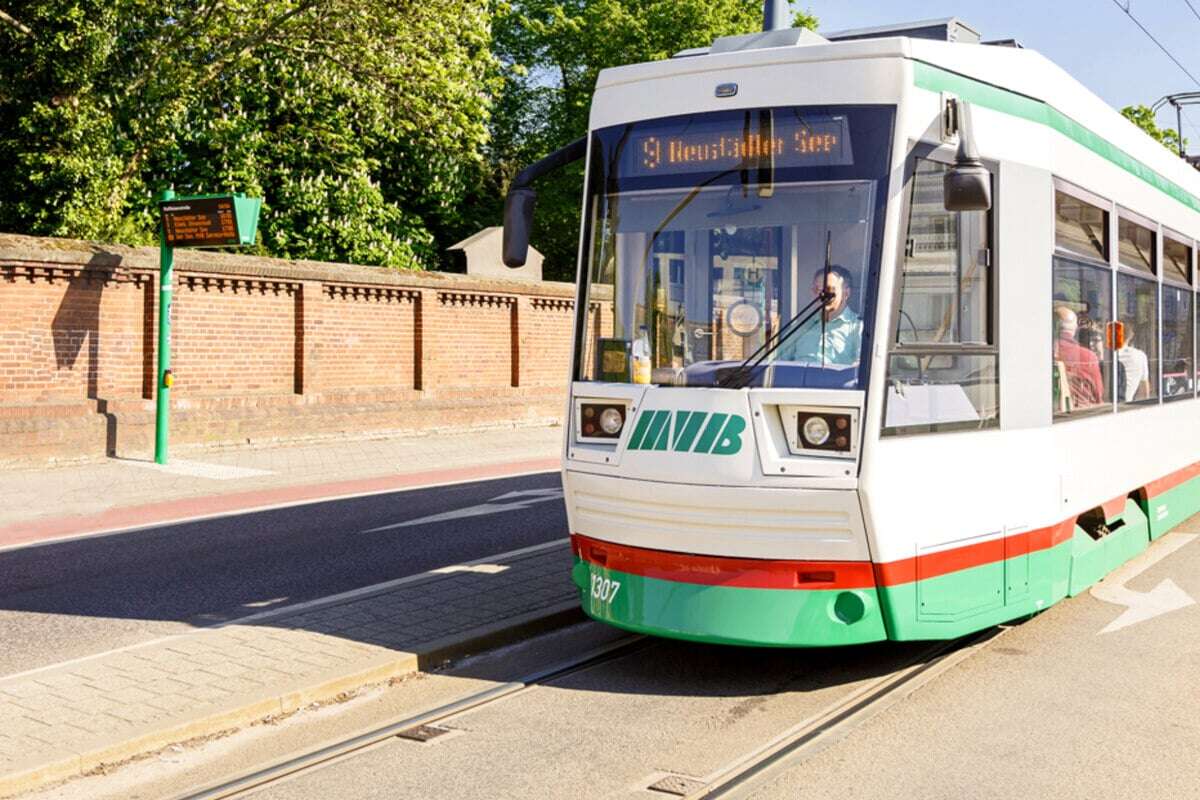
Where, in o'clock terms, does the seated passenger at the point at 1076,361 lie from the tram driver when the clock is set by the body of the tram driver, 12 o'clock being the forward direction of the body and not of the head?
The seated passenger is roughly at 6 o'clock from the tram driver.

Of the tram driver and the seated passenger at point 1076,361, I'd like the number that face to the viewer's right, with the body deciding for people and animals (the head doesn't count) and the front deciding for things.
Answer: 0

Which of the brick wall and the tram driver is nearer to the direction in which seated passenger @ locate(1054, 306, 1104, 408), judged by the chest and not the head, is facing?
the brick wall

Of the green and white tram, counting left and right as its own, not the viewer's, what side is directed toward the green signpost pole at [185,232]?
right

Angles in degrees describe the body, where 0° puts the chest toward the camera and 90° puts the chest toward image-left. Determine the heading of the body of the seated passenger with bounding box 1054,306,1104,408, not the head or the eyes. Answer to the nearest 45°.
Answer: approximately 180°

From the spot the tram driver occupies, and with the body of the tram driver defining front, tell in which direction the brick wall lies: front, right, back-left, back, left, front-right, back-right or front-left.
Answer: right

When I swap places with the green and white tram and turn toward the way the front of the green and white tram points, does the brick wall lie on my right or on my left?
on my right

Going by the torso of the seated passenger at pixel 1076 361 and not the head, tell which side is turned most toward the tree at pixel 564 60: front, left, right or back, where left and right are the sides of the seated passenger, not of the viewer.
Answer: left

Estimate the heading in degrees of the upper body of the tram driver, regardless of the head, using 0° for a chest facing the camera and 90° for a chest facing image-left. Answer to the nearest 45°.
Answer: approximately 45°

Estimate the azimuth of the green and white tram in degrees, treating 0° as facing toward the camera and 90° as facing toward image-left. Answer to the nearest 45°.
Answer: approximately 45°
